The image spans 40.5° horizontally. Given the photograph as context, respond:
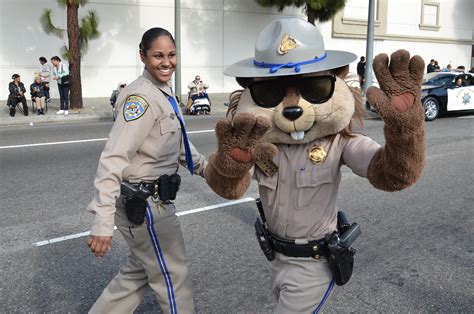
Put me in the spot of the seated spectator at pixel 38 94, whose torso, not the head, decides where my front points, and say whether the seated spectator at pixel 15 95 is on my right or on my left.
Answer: on my right

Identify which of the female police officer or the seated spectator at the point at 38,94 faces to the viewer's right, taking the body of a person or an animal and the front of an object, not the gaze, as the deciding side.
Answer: the female police officer

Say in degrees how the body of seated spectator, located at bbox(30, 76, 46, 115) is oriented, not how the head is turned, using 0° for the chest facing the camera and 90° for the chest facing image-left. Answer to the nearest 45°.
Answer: approximately 0°

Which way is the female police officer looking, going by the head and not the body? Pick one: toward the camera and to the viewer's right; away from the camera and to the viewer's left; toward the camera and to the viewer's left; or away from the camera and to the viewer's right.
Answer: toward the camera and to the viewer's right

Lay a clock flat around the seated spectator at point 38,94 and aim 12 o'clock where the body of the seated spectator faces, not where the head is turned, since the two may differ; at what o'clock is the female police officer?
The female police officer is roughly at 12 o'clock from the seated spectator.

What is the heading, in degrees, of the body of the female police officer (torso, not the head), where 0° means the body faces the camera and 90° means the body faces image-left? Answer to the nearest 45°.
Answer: approximately 270°

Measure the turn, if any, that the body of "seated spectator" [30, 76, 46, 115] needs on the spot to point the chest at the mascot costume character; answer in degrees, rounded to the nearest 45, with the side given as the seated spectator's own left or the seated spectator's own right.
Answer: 0° — they already face them

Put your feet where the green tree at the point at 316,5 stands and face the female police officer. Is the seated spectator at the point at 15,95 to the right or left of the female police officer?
right

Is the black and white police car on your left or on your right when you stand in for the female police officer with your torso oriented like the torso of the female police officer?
on your left
